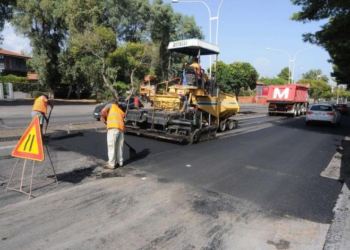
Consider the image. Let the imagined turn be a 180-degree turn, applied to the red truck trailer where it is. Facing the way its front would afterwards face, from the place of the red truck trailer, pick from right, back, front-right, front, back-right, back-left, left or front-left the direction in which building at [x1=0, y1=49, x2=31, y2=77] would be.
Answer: front-right

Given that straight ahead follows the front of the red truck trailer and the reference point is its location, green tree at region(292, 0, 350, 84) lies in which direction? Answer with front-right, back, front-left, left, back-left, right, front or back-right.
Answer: back-right

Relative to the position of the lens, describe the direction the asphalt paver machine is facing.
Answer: facing away from the viewer and to the right of the viewer

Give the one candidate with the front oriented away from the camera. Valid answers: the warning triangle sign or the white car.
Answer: the white car

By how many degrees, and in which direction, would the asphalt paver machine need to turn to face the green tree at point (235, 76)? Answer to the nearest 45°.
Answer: approximately 45° to its left

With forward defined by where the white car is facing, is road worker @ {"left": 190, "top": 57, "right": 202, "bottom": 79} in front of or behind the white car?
behind

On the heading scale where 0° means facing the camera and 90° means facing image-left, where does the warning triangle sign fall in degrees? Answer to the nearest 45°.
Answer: approximately 45°

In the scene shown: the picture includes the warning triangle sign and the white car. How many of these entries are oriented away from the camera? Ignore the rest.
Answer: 1

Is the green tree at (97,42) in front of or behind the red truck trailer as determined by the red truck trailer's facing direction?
behind

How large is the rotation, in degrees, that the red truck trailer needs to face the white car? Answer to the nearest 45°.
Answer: approximately 135° to its right

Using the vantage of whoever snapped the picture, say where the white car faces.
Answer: facing away from the viewer

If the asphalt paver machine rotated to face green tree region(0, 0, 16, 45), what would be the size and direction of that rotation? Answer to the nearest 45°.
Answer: approximately 90° to its left
